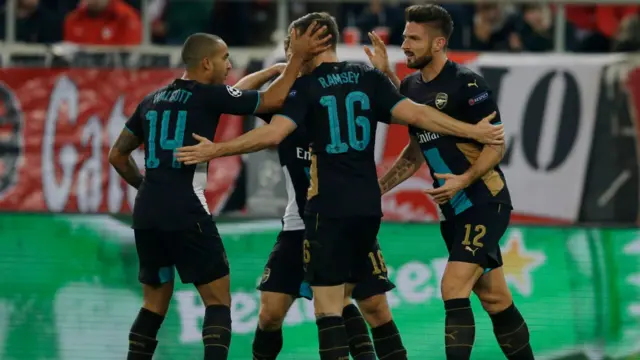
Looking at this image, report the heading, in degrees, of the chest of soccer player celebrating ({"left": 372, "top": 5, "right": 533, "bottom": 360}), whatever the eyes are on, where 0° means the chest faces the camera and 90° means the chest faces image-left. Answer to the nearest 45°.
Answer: approximately 45°

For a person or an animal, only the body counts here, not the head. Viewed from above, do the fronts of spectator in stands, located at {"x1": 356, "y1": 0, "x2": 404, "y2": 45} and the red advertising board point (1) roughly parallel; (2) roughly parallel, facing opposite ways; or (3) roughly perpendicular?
roughly parallel

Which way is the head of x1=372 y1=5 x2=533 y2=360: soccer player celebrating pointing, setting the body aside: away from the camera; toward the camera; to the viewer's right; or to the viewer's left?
to the viewer's left

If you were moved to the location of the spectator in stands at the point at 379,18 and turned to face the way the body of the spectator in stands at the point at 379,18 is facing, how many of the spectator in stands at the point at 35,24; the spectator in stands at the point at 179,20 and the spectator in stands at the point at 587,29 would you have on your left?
1

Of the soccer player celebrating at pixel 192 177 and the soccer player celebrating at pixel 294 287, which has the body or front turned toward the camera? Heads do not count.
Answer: the soccer player celebrating at pixel 294 287

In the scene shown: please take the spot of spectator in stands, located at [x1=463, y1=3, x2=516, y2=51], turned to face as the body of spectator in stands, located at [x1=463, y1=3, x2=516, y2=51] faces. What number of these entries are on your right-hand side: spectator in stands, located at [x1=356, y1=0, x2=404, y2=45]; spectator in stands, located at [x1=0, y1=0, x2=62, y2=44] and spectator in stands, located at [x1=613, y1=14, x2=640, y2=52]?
2

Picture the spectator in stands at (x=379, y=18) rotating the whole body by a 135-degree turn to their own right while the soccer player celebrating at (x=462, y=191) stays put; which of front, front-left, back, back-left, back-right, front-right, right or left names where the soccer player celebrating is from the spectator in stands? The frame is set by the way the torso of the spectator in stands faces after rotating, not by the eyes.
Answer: back-left

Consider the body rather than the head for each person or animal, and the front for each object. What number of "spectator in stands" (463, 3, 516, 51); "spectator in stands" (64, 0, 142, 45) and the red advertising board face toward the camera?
3

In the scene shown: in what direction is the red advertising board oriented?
toward the camera

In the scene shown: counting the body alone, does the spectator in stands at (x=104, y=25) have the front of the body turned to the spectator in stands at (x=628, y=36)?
no

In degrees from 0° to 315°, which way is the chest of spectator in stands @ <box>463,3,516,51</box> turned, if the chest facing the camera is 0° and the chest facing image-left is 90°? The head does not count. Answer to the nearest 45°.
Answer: approximately 0°

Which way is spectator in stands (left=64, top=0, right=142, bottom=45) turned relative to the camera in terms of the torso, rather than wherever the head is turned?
toward the camera
